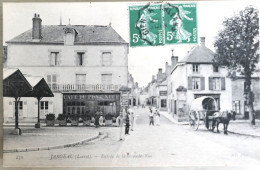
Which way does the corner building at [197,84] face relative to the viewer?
toward the camera

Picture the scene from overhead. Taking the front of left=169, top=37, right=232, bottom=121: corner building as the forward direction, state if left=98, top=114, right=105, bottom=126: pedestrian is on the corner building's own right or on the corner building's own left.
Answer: on the corner building's own right

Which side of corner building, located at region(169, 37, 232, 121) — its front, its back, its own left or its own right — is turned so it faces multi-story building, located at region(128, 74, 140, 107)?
back
